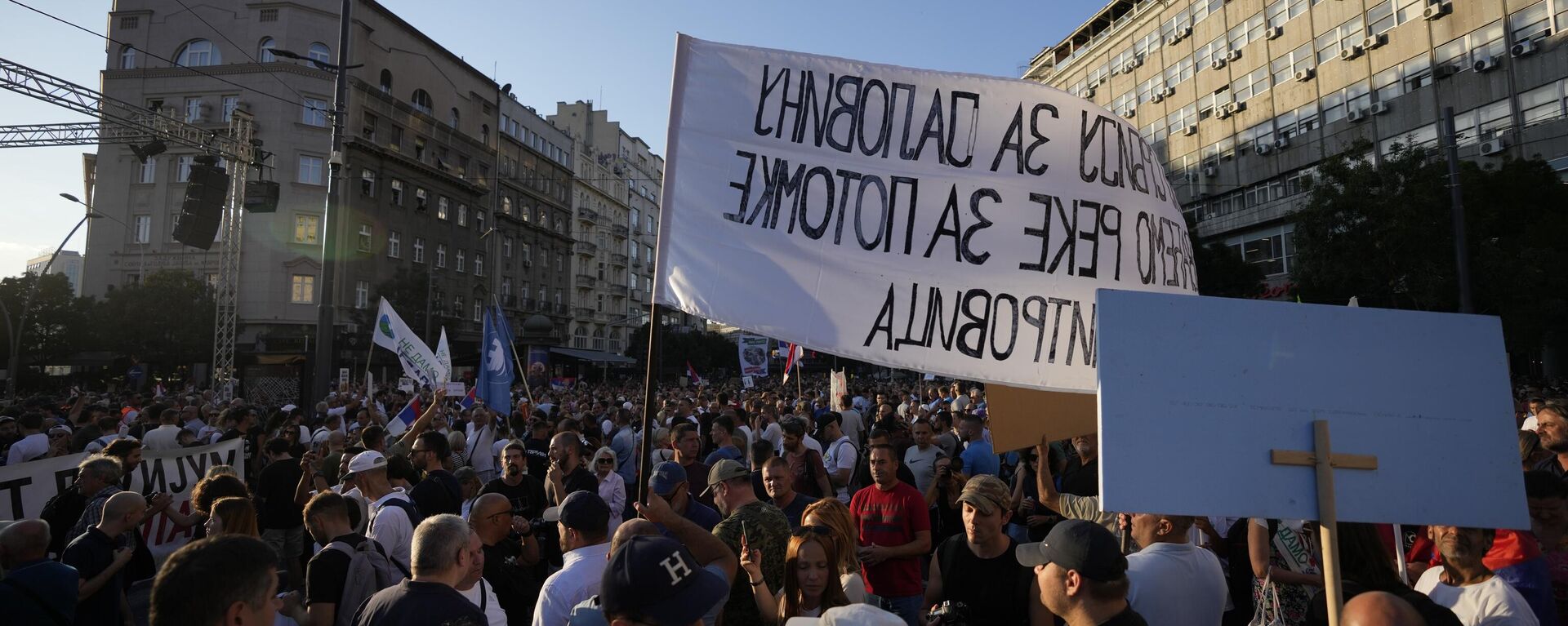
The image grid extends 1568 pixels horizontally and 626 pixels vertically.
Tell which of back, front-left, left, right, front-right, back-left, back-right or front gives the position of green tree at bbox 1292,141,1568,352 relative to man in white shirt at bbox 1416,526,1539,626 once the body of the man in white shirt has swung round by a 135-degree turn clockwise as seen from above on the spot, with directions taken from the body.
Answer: front

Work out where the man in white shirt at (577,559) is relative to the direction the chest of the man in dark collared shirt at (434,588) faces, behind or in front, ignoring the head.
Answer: in front

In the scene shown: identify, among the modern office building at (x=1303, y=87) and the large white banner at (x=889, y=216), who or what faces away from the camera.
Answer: the large white banner
